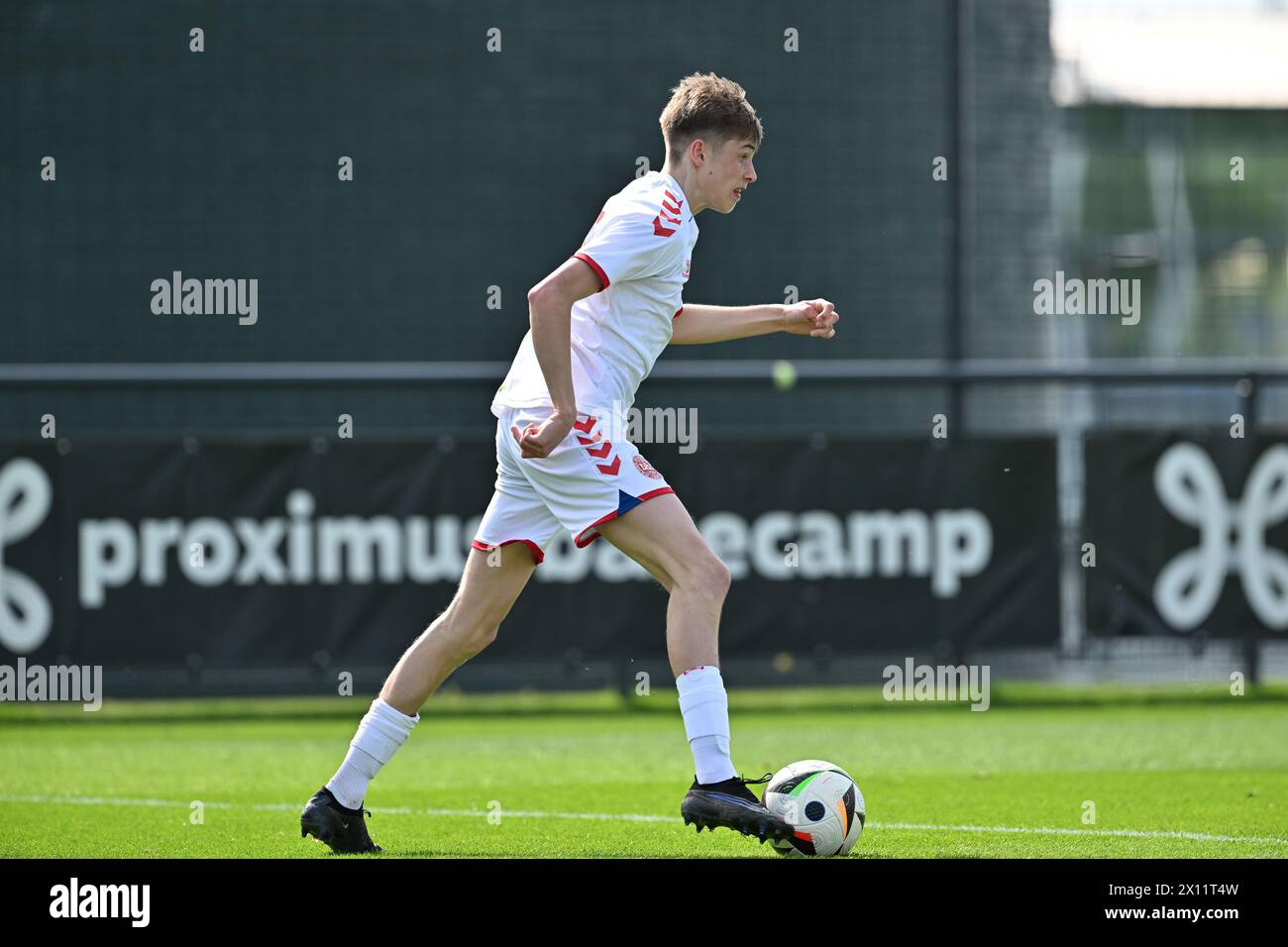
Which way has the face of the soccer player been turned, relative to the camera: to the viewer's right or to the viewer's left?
to the viewer's right

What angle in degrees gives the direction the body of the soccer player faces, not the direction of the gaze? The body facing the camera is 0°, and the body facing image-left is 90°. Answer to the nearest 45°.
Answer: approximately 270°
